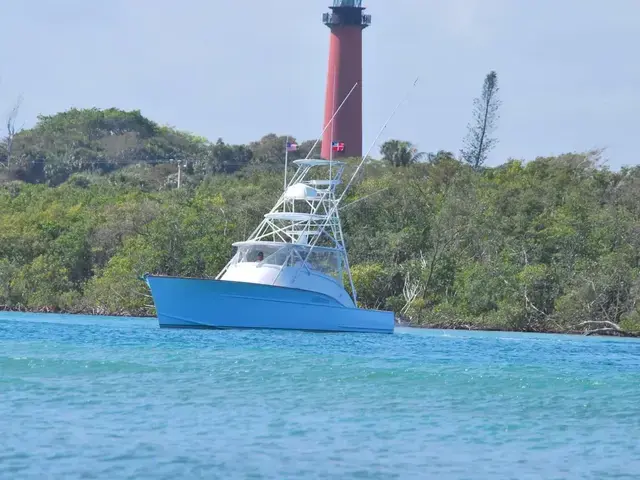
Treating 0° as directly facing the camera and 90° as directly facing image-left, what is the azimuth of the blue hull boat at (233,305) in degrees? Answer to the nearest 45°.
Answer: approximately 90°
